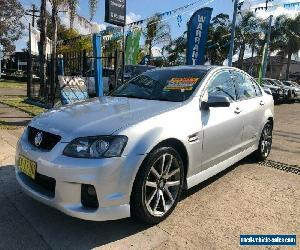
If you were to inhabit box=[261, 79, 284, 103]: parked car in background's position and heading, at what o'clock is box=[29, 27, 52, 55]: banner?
The banner is roughly at 3 o'clock from the parked car in background.

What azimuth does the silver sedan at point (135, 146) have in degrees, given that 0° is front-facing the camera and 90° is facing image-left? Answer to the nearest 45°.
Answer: approximately 45°

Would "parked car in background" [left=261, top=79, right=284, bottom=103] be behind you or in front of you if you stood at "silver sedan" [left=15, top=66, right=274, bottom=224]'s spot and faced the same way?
behind

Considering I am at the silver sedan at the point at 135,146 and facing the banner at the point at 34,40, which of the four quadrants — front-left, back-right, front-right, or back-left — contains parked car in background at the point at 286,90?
front-right

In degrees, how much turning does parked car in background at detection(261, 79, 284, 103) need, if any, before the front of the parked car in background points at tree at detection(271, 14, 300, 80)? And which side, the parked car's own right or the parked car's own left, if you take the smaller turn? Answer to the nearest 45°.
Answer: approximately 135° to the parked car's own left

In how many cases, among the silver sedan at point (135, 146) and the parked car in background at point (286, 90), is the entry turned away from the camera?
0

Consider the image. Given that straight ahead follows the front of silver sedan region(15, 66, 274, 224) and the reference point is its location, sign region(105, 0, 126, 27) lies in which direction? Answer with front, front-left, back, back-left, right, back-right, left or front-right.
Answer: back-right

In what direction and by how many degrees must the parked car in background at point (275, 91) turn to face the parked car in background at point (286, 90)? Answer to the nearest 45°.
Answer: approximately 135° to its left

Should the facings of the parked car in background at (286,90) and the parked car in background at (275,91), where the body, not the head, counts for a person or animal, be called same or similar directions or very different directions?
same or similar directions

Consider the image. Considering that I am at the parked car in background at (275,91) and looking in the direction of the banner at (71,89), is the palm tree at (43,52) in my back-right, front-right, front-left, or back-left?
front-right

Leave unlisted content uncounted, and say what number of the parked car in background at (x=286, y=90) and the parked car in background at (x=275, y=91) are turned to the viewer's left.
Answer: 0

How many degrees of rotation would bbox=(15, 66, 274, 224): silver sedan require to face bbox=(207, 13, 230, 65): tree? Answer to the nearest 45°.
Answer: approximately 135° to its right

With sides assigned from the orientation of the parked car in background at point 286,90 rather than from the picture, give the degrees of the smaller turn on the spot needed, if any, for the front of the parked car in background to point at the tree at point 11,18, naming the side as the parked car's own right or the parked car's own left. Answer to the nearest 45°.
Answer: approximately 135° to the parked car's own right

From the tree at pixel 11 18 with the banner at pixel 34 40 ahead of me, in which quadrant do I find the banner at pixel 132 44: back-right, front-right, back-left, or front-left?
front-left

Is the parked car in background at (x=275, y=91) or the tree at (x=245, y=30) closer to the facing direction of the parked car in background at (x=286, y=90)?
the parked car in background
